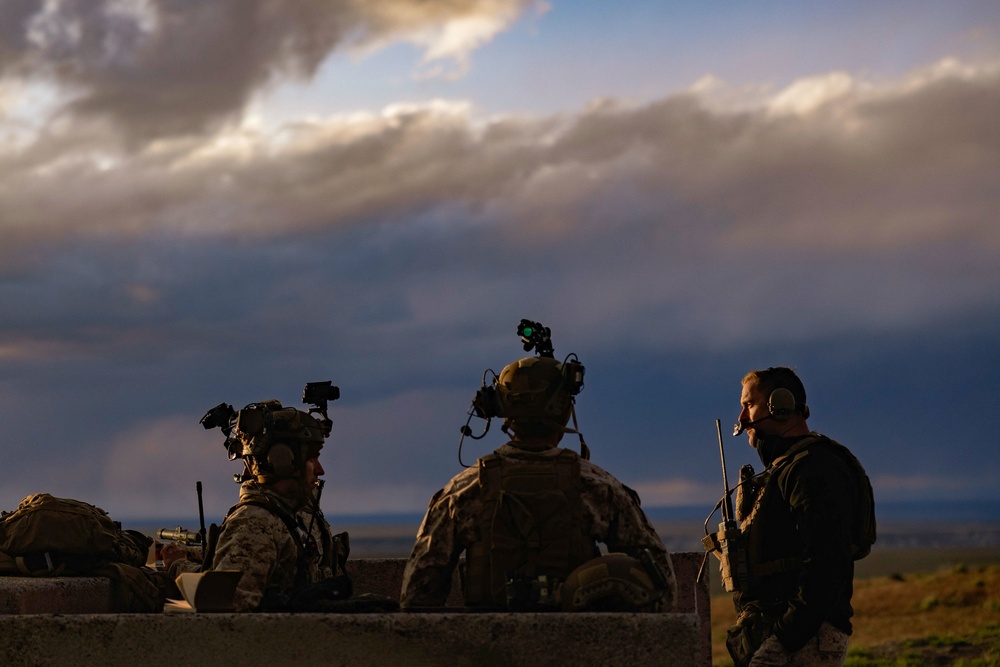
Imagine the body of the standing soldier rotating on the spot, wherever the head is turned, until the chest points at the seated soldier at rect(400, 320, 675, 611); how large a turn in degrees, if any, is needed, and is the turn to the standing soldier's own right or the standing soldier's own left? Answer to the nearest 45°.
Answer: approximately 45° to the standing soldier's own left

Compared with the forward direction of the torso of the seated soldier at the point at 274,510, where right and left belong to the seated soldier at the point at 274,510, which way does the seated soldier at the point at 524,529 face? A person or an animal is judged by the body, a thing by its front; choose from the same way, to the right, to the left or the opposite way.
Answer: to the left

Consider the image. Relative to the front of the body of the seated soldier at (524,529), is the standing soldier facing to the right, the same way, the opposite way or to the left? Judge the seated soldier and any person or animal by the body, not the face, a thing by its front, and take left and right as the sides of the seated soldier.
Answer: to the left

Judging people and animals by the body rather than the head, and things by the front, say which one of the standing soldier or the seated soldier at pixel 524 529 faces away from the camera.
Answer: the seated soldier

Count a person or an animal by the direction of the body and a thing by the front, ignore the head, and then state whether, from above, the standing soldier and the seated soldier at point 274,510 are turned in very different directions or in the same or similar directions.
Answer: very different directions

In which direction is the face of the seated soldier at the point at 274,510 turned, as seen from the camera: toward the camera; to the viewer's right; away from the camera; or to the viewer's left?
to the viewer's right

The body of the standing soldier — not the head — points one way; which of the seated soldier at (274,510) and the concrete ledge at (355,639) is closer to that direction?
the seated soldier

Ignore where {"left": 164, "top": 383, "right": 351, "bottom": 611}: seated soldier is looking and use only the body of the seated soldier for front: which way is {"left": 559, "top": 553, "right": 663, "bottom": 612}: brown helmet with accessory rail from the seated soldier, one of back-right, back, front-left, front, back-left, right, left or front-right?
front-right

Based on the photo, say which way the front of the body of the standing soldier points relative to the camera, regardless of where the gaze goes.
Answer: to the viewer's left

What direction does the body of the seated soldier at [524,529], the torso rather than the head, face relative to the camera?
away from the camera

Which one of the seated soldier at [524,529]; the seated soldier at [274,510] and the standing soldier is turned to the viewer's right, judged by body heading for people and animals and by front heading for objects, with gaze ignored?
the seated soldier at [274,510]

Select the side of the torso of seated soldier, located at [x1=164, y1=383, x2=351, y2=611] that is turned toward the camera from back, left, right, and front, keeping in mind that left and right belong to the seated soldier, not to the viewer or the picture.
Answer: right

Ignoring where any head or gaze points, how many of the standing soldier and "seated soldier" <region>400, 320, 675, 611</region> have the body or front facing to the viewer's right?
0
